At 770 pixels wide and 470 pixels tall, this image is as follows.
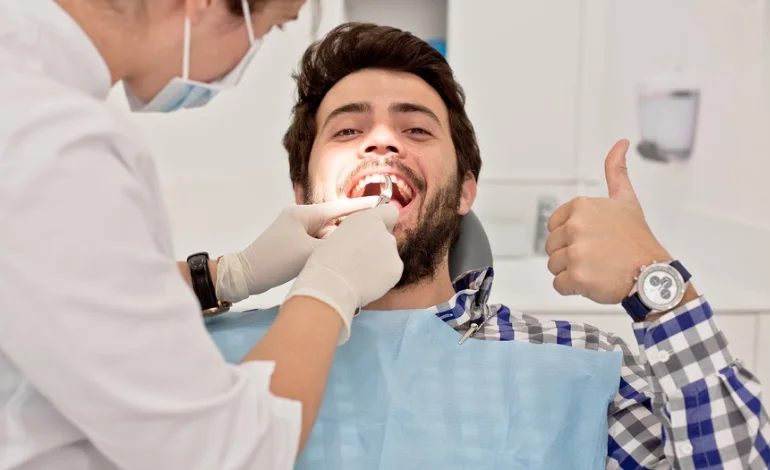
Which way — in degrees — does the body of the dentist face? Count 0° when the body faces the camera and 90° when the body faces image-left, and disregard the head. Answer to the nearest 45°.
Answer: approximately 270°

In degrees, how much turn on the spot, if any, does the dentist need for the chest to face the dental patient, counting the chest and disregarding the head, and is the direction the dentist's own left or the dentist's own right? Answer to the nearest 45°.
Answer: approximately 45° to the dentist's own left

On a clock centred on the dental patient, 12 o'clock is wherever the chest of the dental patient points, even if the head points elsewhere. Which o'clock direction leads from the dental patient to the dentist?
The dentist is roughly at 1 o'clock from the dental patient.

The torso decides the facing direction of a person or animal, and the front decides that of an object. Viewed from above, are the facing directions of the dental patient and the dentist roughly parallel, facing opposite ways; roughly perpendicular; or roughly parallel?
roughly perpendicular

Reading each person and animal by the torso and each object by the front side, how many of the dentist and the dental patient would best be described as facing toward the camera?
1

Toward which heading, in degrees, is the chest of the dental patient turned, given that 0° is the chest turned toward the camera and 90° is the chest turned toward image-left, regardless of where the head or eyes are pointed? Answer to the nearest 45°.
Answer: approximately 0°

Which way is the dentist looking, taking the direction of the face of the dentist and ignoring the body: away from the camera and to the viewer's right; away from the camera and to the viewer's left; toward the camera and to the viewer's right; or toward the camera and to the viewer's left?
away from the camera and to the viewer's right
